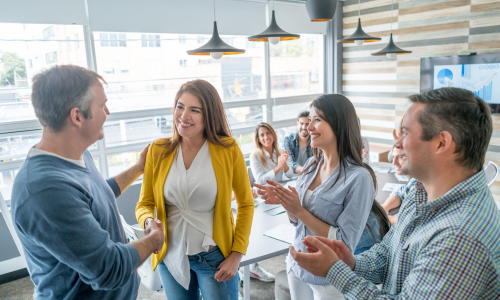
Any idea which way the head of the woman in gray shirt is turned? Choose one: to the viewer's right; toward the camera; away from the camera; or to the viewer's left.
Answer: to the viewer's left

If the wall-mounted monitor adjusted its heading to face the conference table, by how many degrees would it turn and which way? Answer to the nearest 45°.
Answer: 0° — it already faces it

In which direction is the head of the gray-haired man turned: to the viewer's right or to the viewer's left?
to the viewer's right

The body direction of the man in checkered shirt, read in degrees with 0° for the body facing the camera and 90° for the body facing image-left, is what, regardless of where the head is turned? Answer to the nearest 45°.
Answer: approximately 90°

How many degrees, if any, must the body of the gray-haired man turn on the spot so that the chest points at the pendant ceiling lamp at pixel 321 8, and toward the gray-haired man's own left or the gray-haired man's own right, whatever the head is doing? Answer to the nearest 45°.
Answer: approximately 45° to the gray-haired man's own left

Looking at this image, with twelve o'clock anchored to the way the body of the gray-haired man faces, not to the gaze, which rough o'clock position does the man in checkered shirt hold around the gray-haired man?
The man in checkered shirt is roughly at 1 o'clock from the gray-haired man.

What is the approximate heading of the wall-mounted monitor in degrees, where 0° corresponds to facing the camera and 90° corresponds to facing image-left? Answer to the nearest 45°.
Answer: approximately 0°

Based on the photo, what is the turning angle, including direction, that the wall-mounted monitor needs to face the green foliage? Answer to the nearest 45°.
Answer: approximately 45° to its right

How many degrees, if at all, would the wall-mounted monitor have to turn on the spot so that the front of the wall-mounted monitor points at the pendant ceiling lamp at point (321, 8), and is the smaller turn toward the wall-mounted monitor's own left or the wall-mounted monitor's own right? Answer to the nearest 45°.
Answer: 0° — it already faces it

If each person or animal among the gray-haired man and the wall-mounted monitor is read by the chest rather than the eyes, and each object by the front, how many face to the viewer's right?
1

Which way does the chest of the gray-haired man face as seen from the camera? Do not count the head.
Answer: to the viewer's right

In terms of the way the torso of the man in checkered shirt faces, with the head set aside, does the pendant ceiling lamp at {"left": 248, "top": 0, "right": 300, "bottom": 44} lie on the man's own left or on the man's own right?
on the man's own right
